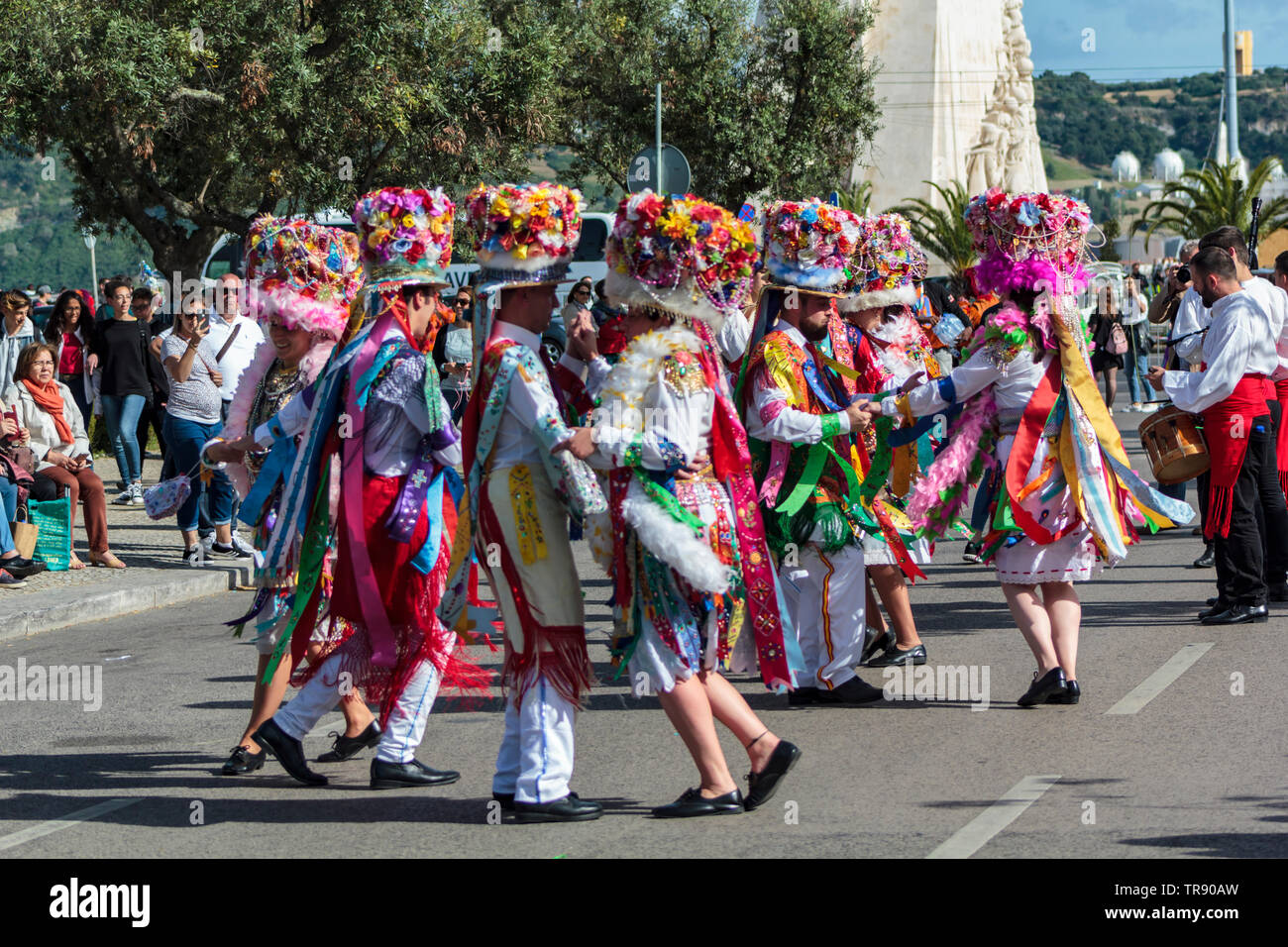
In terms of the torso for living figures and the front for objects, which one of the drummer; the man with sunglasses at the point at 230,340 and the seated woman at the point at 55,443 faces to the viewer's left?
the drummer

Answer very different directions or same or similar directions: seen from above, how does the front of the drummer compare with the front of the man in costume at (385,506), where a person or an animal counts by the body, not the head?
very different directions

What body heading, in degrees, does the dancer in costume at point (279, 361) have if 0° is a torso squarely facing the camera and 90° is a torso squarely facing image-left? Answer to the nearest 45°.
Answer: approximately 45°

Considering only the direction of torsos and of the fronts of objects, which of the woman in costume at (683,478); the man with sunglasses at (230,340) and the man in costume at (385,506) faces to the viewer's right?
the man in costume

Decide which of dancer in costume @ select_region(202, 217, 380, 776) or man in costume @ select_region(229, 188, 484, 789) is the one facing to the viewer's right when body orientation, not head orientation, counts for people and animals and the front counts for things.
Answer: the man in costume

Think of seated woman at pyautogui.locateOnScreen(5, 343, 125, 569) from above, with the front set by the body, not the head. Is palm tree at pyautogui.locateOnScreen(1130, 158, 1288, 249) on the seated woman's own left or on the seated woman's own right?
on the seated woman's own left
